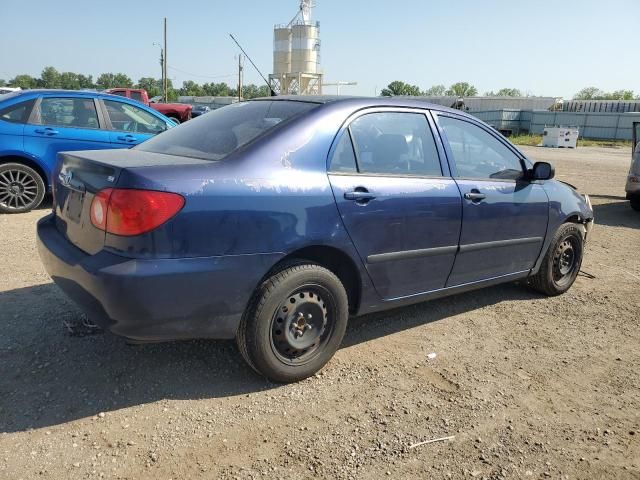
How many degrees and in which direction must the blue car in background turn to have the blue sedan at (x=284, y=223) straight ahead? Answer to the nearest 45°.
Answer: approximately 90° to its right

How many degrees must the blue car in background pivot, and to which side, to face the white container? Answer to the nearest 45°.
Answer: approximately 45° to its left

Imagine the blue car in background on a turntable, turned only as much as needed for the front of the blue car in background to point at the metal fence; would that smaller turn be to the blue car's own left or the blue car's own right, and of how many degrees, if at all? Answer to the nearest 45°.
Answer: approximately 45° to the blue car's own left

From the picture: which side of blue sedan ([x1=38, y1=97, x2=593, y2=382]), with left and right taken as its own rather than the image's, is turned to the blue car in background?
left

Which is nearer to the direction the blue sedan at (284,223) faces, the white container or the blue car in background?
the white container

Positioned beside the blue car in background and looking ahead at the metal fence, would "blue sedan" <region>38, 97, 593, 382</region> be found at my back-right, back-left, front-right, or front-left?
back-right

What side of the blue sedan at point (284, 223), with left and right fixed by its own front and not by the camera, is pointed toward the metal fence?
front

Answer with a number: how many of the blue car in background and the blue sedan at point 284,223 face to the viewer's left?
0

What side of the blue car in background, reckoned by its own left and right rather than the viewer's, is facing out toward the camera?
right

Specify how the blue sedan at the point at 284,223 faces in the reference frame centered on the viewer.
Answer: facing away from the viewer and to the right of the viewer

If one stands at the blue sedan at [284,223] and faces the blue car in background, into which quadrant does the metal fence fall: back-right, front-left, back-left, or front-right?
front-right

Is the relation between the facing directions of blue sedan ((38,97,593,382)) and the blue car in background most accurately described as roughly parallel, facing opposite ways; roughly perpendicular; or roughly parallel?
roughly parallel
